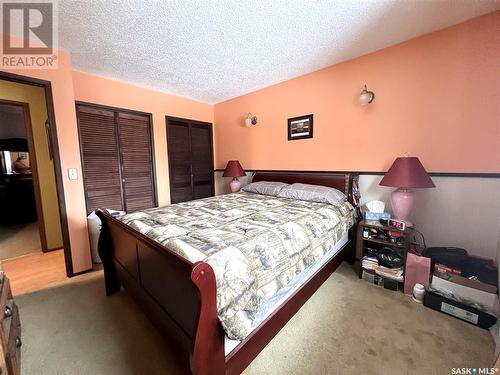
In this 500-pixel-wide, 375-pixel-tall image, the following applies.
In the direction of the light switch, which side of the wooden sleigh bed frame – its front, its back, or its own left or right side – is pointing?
right

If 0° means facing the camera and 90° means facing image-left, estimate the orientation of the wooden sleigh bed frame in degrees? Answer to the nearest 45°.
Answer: approximately 45°

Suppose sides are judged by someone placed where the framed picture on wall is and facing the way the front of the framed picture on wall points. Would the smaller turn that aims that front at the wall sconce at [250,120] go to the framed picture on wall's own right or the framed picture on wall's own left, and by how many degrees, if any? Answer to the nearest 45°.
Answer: approximately 90° to the framed picture on wall's own right

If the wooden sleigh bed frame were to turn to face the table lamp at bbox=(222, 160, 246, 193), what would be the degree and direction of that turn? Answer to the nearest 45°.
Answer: approximately 135° to its right

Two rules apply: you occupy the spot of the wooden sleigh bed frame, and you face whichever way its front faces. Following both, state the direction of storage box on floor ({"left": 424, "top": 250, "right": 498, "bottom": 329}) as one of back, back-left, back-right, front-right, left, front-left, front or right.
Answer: back-left

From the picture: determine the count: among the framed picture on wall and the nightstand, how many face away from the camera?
0

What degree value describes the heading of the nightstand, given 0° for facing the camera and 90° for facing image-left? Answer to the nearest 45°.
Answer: approximately 45°

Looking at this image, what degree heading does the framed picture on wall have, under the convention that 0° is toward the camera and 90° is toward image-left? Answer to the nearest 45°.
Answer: approximately 45°

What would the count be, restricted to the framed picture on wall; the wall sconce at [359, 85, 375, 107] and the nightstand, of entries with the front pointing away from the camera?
0

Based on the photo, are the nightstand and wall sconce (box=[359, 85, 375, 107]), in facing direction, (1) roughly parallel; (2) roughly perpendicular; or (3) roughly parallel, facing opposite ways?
roughly parallel

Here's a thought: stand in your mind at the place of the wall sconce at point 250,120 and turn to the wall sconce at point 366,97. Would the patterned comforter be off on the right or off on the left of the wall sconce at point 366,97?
right
